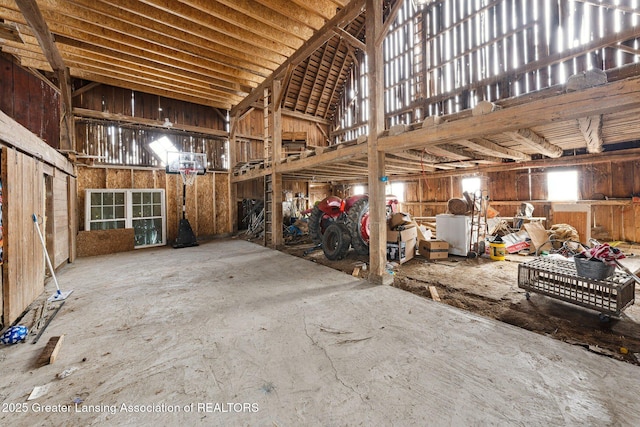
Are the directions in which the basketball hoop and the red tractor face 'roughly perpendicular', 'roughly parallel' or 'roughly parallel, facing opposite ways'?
roughly perpendicular

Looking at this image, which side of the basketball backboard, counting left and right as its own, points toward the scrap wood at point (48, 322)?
front

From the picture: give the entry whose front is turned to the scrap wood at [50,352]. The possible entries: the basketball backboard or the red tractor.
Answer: the basketball backboard

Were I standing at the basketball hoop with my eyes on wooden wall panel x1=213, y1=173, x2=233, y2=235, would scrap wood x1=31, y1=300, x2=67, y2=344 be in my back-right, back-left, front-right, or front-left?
back-right

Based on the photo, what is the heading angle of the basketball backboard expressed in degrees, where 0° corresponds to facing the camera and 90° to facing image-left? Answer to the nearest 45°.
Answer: approximately 0°

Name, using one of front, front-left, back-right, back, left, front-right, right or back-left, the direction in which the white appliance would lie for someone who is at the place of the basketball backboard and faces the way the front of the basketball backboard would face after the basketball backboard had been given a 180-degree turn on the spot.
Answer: back-right

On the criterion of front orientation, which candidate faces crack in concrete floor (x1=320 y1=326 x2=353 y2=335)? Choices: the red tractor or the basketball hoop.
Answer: the basketball hoop

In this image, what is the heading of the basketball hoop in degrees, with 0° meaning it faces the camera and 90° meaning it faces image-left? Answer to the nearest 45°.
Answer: approximately 0°

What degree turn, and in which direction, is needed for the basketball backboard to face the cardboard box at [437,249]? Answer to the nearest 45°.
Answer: approximately 45° to its left

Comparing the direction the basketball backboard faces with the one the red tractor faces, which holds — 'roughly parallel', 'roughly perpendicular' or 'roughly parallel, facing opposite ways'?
roughly perpendicular
